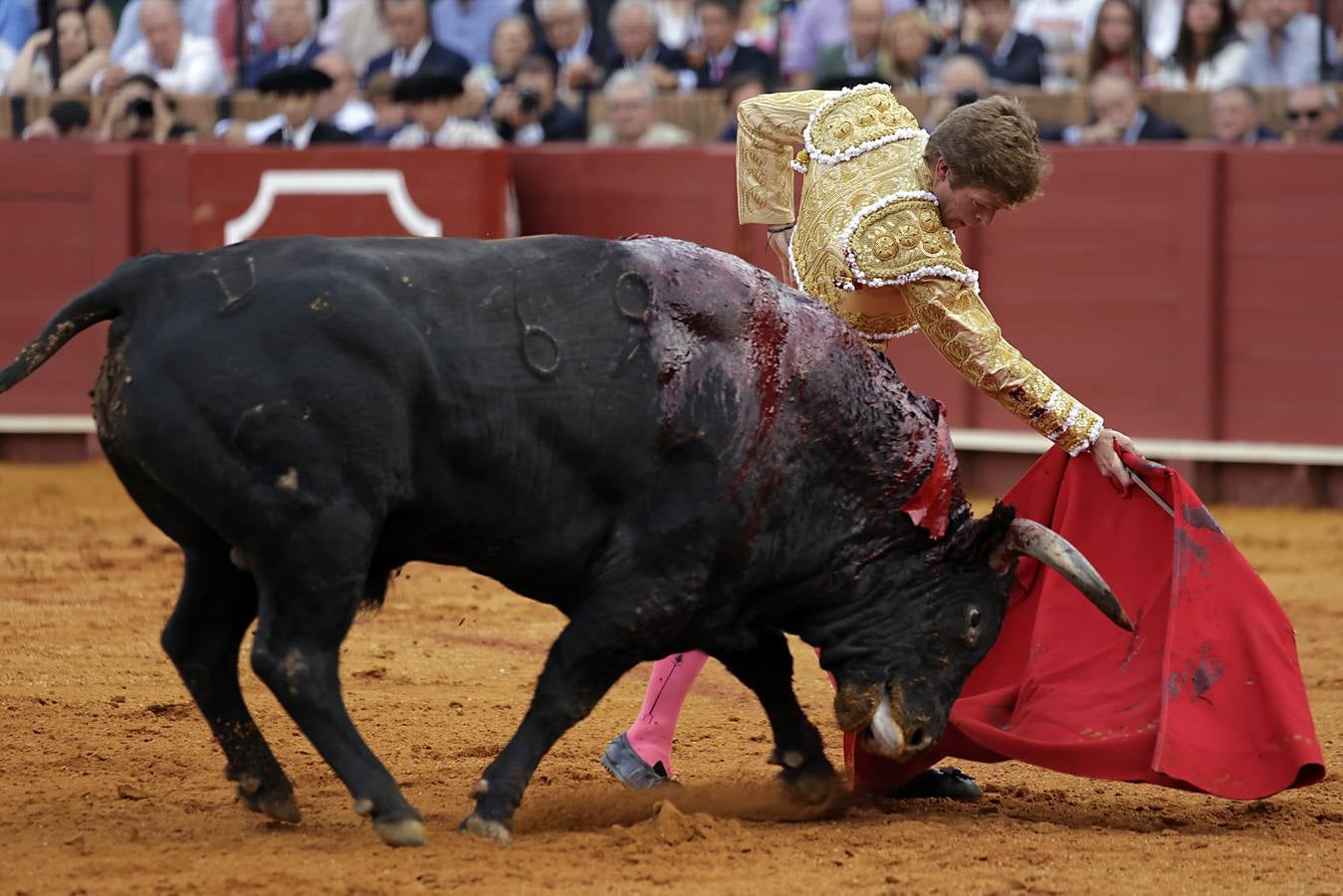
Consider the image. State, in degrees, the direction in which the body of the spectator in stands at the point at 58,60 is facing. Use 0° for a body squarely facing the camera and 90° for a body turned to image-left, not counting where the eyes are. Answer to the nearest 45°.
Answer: approximately 0°

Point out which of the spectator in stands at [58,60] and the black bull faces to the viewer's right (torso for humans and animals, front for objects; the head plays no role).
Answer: the black bull

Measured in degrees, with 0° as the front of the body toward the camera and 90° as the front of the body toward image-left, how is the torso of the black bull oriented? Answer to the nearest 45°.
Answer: approximately 270°

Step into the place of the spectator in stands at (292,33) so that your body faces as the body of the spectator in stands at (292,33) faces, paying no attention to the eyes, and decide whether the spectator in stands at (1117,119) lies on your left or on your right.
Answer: on your left

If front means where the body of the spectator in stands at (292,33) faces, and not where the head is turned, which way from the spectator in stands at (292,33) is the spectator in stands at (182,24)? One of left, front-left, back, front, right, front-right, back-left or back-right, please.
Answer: back-right

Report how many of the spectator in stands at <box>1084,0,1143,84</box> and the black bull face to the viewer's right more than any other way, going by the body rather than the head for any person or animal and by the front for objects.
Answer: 1

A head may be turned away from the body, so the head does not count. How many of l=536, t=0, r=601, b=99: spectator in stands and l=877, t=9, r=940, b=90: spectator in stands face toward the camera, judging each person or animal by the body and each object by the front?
2

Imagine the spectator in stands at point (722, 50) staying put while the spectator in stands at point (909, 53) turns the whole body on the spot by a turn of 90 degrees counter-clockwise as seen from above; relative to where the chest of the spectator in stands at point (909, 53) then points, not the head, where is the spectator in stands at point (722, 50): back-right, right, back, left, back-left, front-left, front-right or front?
back-left

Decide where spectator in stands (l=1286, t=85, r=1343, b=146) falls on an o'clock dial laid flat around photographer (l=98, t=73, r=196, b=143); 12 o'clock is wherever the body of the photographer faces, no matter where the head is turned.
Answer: The spectator in stands is roughly at 10 o'clock from the photographer.

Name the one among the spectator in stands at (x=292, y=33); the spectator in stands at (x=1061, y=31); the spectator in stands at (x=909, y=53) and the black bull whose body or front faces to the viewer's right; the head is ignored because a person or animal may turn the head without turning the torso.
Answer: the black bull

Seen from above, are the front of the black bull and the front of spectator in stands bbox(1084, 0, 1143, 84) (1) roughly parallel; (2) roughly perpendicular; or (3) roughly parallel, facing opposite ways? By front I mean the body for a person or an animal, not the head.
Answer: roughly perpendicular

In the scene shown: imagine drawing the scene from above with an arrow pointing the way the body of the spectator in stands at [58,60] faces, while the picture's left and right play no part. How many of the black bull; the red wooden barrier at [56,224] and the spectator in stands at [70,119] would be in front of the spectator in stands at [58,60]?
3

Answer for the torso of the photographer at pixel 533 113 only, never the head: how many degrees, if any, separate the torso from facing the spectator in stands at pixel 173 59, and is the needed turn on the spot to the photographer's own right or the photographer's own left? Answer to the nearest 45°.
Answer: approximately 135° to the photographer's own right

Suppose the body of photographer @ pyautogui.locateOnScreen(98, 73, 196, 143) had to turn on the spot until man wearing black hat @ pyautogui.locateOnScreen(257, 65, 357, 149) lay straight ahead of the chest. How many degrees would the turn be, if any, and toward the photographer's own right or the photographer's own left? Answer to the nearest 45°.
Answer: approximately 45° to the photographer's own left

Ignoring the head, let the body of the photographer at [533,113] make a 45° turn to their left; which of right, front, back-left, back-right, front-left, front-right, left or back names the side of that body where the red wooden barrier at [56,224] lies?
back-right
